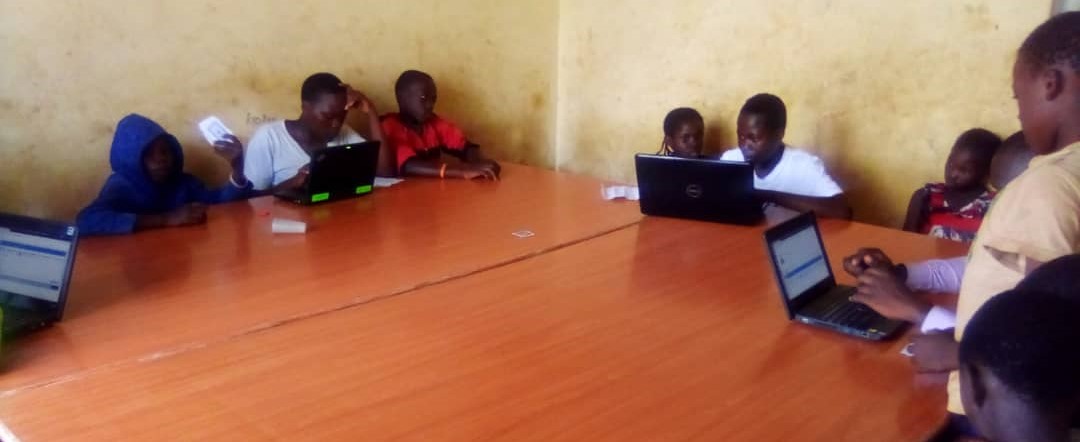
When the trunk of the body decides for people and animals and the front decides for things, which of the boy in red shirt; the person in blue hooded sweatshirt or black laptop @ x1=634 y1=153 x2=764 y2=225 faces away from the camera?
the black laptop

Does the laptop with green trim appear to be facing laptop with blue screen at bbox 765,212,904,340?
no

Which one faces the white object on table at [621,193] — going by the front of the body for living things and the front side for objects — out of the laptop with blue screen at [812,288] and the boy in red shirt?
the boy in red shirt

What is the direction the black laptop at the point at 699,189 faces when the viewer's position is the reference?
facing away from the viewer

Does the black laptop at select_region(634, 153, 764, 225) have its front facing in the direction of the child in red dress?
no

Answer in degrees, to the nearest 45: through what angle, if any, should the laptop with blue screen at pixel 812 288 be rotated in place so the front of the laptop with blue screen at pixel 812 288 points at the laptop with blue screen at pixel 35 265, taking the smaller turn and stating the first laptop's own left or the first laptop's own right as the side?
approximately 90° to the first laptop's own right

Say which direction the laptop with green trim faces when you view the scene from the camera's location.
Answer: facing away from the viewer and to the left of the viewer

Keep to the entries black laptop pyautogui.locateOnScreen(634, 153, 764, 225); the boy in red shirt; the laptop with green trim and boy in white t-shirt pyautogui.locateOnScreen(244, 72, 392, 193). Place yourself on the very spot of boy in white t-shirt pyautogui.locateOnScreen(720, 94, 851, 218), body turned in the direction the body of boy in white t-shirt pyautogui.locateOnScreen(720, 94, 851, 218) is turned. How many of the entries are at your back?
0

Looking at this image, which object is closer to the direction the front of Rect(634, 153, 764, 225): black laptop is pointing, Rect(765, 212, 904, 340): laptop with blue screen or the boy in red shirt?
the boy in red shirt

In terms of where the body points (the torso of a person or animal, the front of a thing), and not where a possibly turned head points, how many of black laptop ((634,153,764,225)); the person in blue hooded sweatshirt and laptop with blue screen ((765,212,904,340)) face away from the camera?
1

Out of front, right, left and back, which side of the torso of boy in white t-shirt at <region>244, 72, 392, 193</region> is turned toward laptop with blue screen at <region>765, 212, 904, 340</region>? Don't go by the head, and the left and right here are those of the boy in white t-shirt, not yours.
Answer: front

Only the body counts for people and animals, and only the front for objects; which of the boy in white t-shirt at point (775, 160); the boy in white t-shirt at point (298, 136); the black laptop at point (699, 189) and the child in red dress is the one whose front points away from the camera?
the black laptop

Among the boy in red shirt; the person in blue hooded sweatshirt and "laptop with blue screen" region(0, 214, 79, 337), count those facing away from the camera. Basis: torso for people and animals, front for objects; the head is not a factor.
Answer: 0

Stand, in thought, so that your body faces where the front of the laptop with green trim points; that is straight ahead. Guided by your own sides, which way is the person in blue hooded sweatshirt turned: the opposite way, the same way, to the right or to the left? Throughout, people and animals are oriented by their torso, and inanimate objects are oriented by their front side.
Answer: the opposite way

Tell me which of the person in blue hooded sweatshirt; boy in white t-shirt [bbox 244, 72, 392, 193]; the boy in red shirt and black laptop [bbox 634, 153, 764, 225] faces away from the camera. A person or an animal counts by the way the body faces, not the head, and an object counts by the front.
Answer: the black laptop

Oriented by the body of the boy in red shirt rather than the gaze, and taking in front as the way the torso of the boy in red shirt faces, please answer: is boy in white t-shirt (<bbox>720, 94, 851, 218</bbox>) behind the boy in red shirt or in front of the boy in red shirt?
in front

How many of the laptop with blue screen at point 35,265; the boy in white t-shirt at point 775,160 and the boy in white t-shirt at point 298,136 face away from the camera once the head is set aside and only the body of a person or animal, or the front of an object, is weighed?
0

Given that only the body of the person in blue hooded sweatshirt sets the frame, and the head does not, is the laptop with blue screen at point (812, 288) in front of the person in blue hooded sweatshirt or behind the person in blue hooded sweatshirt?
in front

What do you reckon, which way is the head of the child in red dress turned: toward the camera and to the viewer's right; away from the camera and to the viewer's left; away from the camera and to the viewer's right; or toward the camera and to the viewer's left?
toward the camera and to the viewer's left
